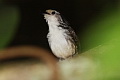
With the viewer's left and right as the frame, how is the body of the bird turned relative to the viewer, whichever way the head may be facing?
facing the viewer and to the left of the viewer
